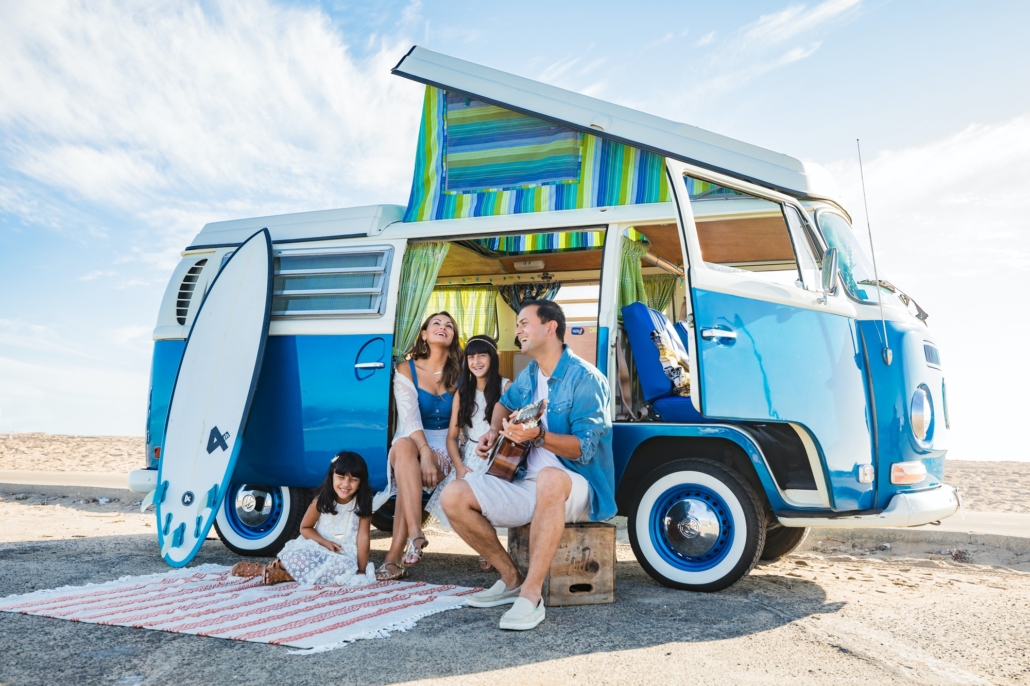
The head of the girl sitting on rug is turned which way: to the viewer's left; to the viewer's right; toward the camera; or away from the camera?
toward the camera

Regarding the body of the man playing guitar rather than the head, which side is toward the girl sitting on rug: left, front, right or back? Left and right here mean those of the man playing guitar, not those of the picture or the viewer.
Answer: right

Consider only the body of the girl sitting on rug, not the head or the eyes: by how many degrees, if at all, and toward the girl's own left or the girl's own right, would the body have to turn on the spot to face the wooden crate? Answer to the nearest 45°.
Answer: approximately 45° to the girl's own left

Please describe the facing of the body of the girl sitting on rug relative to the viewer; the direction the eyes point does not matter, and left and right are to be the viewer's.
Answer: facing the viewer

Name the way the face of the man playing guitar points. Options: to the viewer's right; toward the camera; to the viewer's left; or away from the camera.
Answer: to the viewer's left

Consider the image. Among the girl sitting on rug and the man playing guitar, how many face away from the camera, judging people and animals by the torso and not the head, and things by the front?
0

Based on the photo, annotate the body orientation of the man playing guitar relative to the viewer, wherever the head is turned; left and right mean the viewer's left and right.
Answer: facing the viewer and to the left of the viewer

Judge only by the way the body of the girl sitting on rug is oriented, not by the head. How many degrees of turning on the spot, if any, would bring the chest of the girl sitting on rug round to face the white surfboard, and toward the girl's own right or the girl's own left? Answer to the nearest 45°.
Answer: approximately 135° to the girl's own right
